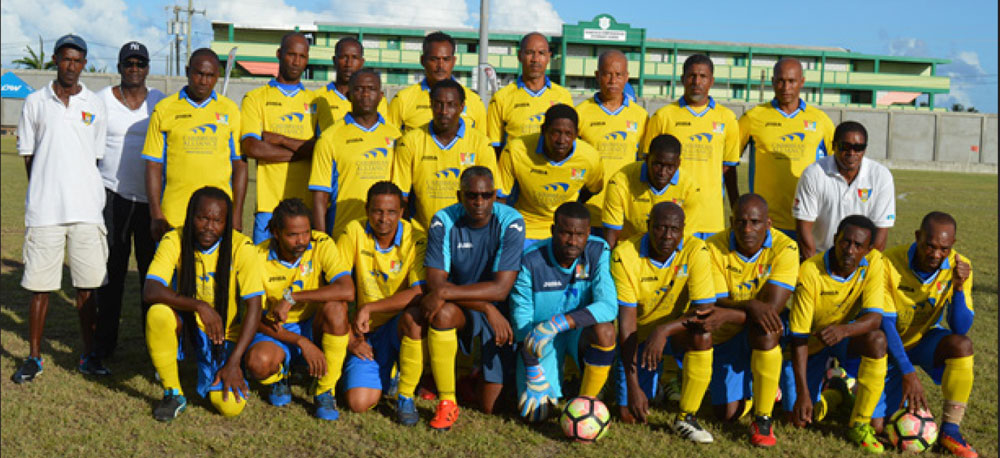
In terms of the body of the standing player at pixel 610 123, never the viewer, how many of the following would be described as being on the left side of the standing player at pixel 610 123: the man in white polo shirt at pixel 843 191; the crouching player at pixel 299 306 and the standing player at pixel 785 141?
2

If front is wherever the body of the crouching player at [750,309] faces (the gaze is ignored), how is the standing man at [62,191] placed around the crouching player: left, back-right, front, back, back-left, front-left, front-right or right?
right

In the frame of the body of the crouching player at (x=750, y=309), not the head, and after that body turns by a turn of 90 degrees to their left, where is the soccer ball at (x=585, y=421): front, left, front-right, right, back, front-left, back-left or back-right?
back-right

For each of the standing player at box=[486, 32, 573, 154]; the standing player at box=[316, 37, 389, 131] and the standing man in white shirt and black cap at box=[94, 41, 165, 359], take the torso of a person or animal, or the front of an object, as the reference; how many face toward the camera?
3

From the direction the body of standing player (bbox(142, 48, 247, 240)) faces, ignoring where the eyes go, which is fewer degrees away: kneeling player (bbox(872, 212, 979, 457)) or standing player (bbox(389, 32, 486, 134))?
the kneeling player

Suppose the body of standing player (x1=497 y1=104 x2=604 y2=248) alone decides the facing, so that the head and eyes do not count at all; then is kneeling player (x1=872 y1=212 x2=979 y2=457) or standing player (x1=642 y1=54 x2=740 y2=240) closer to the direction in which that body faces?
the kneeling player

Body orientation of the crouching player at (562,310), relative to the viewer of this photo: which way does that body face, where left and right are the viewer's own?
facing the viewer

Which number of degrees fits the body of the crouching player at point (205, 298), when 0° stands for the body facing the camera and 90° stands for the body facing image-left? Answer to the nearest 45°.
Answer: approximately 0°

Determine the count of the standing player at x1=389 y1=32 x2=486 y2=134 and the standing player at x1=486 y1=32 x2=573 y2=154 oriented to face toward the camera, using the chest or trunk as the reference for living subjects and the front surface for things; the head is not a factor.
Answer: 2

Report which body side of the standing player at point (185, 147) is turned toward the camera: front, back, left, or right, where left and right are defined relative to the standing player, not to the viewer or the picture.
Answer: front

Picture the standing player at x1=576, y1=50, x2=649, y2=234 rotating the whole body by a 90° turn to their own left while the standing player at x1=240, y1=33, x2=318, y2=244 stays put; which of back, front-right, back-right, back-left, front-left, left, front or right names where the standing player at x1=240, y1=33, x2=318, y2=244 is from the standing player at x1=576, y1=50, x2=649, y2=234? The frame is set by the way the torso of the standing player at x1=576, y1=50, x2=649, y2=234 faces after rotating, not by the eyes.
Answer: back

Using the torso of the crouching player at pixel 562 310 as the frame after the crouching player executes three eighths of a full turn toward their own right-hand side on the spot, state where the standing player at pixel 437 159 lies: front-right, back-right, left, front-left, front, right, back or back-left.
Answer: front

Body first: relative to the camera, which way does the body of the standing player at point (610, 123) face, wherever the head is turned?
toward the camera

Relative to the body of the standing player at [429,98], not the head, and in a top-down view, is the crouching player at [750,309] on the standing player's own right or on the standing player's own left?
on the standing player's own left
